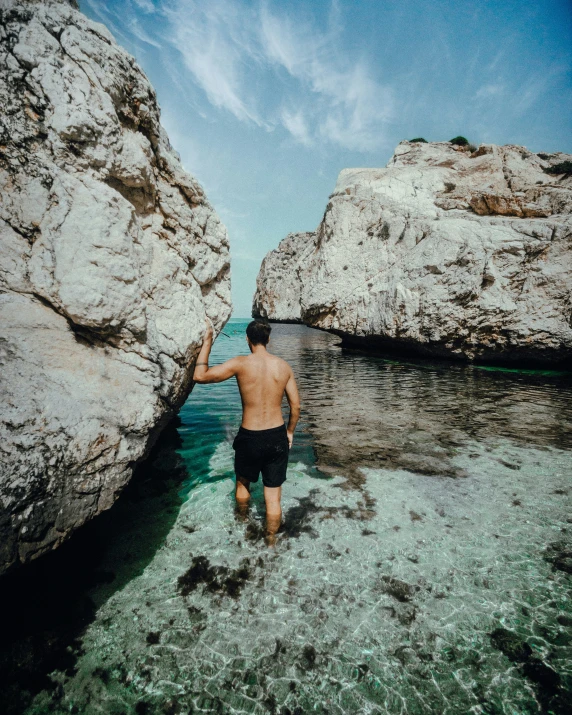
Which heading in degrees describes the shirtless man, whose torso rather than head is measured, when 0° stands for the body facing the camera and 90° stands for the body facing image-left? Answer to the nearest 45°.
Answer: approximately 180°
